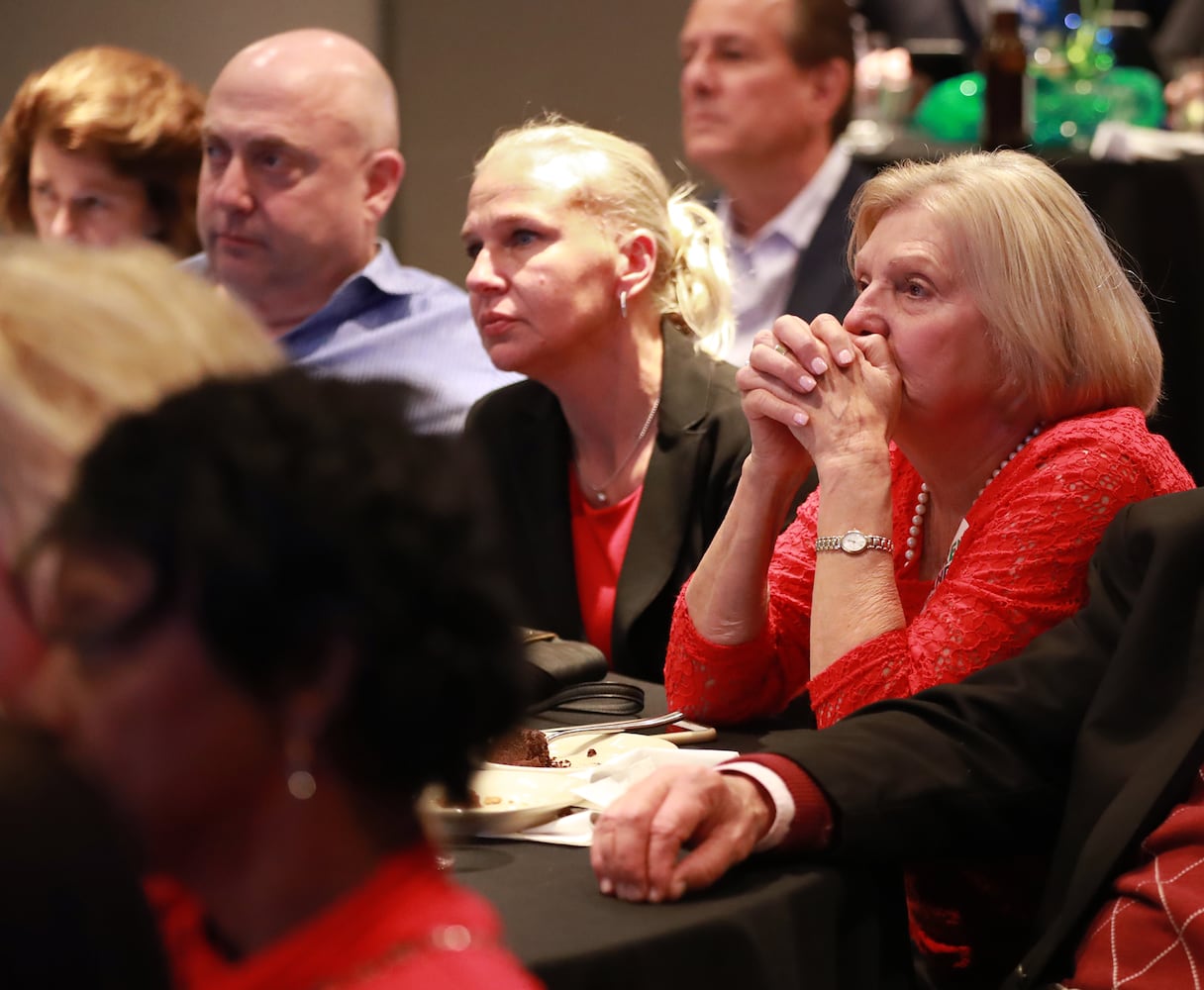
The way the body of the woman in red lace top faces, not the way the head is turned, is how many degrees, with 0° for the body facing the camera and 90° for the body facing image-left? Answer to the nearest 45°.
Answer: approximately 45°

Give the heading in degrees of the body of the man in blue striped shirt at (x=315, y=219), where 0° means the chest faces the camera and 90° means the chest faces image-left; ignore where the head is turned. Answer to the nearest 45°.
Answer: approximately 45°

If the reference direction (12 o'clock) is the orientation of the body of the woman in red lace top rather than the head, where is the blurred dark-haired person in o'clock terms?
The blurred dark-haired person is roughly at 11 o'clock from the woman in red lace top.

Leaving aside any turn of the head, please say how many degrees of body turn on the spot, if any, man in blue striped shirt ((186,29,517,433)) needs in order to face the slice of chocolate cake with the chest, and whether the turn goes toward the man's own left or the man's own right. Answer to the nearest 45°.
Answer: approximately 45° to the man's own left

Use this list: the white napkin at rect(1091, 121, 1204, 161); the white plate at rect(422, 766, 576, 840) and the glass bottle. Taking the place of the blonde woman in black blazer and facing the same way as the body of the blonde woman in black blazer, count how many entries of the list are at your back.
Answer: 2

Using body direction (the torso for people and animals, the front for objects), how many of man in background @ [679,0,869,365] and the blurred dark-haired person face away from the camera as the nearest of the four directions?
0

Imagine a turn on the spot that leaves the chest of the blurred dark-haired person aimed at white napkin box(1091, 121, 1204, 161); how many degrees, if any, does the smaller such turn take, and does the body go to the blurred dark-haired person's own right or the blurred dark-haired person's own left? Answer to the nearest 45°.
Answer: approximately 135° to the blurred dark-haired person's own right

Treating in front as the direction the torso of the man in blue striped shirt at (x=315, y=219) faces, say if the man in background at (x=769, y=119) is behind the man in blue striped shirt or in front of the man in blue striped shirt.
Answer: behind

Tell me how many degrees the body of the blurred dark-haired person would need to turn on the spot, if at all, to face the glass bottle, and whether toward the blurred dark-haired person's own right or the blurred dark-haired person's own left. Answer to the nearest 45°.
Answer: approximately 135° to the blurred dark-haired person's own right

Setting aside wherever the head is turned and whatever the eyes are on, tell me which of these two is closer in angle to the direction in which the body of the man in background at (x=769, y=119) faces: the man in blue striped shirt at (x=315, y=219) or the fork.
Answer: the man in blue striped shirt
